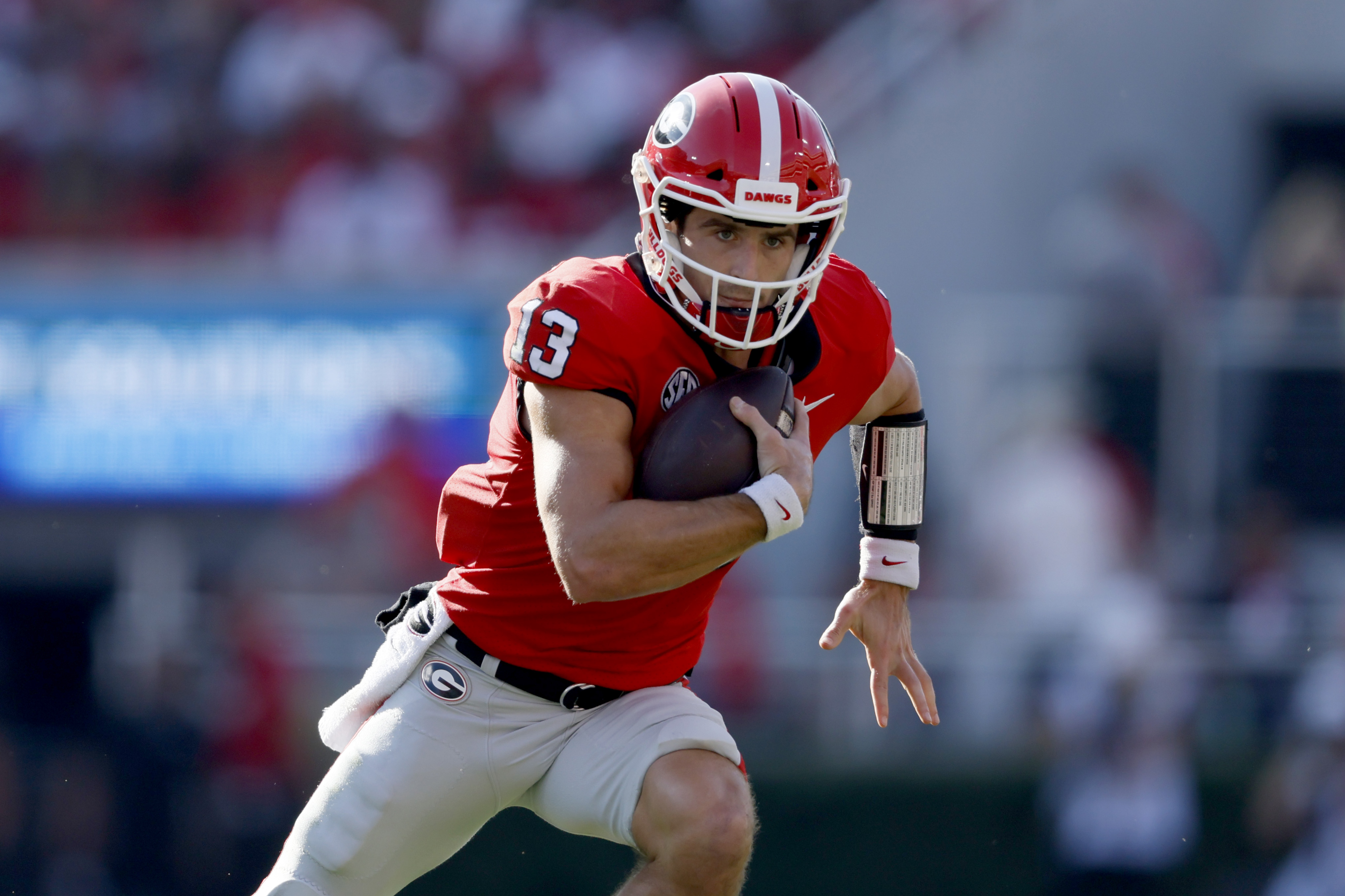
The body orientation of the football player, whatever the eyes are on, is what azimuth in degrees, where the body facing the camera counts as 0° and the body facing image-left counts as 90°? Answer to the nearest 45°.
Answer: approximately 315°
